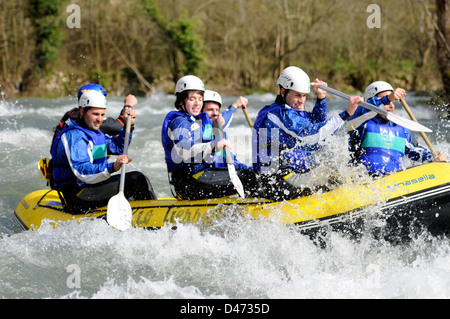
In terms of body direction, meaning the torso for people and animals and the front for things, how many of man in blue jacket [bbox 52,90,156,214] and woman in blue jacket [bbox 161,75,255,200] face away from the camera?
0

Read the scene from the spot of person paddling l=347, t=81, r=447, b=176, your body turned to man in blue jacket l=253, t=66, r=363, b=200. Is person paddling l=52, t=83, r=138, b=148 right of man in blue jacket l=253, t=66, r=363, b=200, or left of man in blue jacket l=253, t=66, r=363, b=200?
right
